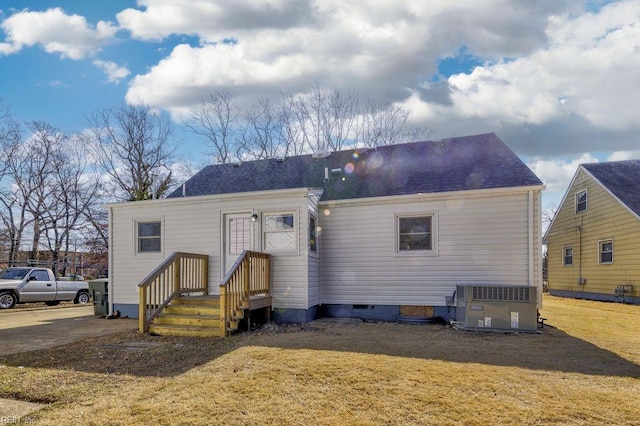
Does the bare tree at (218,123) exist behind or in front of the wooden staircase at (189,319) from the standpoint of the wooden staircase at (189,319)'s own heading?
behind

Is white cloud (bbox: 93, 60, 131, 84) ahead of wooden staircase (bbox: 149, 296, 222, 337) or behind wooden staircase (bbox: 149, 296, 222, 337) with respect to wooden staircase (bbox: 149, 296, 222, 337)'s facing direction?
behind

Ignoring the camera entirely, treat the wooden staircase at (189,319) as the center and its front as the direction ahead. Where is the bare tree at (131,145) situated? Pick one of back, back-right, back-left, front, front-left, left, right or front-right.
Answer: back

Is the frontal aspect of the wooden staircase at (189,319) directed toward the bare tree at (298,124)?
no

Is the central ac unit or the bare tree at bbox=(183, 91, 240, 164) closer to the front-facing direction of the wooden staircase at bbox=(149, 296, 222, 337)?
the central ac unit

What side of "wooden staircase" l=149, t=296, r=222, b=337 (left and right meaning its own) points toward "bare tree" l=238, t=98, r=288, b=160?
back

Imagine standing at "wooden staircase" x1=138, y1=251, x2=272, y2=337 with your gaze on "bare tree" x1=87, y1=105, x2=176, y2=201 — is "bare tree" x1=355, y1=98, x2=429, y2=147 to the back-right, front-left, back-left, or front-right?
front-right

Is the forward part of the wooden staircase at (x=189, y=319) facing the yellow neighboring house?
no

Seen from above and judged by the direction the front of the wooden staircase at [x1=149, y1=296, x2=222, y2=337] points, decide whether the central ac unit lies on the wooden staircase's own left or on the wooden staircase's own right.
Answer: on the wooden staircase's own left

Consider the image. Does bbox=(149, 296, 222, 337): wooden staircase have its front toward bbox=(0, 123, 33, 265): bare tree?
no

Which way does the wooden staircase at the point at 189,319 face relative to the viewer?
toward the camera
